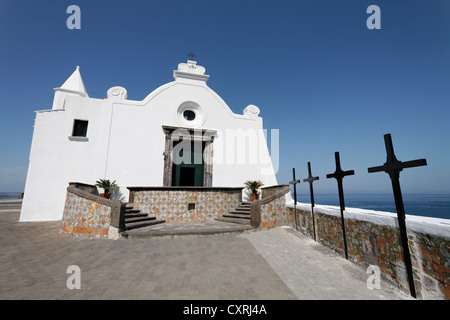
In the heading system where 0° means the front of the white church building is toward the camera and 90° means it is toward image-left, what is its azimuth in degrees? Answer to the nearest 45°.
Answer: approximately 0°

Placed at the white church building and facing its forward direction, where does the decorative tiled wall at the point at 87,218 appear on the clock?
The decorative tiled wall is roughly at 1 o'clock from the white church building.

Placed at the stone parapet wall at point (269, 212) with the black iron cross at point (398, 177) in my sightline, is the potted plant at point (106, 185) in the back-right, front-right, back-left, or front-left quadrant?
back-right

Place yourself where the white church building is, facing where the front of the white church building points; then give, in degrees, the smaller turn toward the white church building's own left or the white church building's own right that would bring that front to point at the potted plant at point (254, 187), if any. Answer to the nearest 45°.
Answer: approximately 90° to the white church building's own left

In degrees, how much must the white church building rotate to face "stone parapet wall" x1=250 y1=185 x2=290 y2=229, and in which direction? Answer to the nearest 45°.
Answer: approximately 45° to its left
